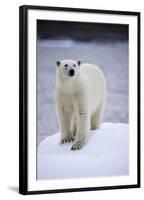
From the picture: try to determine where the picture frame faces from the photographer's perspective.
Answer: facing the viewer and to the right of the viewer
